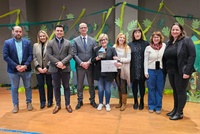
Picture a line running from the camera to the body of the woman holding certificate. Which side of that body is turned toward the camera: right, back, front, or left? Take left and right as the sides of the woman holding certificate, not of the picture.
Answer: front

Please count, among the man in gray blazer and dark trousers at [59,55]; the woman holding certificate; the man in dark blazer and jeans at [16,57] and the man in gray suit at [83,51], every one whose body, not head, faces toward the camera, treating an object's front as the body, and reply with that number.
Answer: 4

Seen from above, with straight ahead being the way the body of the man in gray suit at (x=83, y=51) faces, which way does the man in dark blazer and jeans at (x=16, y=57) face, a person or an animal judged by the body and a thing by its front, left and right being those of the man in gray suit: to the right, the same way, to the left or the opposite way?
the same way

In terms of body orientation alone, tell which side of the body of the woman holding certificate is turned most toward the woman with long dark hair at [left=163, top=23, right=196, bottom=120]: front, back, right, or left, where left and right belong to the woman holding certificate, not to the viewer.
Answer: left

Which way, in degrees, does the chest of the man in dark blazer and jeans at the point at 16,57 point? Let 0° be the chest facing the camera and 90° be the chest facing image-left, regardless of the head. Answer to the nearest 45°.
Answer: approximately 0°

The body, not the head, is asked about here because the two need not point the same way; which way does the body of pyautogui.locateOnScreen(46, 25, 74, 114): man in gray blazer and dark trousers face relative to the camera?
toward the camera

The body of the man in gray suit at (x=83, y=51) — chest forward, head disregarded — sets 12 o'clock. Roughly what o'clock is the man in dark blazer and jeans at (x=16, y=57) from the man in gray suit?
The man in dark blazer and jeans is roughly at 3 o'clock from the man in gray suit.

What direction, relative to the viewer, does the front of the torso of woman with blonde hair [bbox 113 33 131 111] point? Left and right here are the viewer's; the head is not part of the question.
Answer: facing the viewer and to the left of the viewer

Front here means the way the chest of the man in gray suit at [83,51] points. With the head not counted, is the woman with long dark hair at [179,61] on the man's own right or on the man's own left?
on the man's own left

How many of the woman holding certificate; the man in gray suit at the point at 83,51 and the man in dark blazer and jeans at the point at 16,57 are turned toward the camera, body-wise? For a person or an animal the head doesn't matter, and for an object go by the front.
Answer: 3

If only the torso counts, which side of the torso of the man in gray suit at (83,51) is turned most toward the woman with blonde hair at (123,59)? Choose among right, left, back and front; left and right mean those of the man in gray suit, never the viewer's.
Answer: left

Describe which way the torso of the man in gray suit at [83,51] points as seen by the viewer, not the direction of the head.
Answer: toward the camera

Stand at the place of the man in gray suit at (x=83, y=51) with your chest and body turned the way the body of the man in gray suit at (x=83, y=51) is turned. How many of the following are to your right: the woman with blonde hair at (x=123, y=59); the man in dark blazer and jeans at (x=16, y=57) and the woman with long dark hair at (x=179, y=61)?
1
